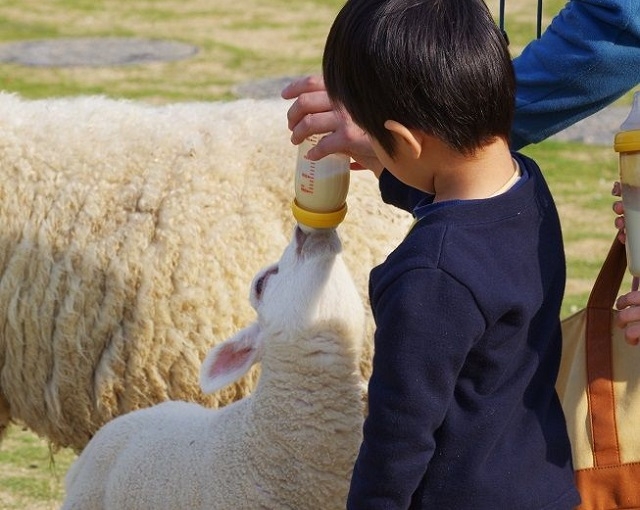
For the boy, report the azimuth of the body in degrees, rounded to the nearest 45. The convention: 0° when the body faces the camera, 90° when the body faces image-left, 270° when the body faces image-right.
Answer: approximately 135°

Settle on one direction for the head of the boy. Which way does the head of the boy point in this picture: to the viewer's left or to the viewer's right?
to the viewer's left

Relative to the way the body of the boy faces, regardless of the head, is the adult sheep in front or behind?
in front
